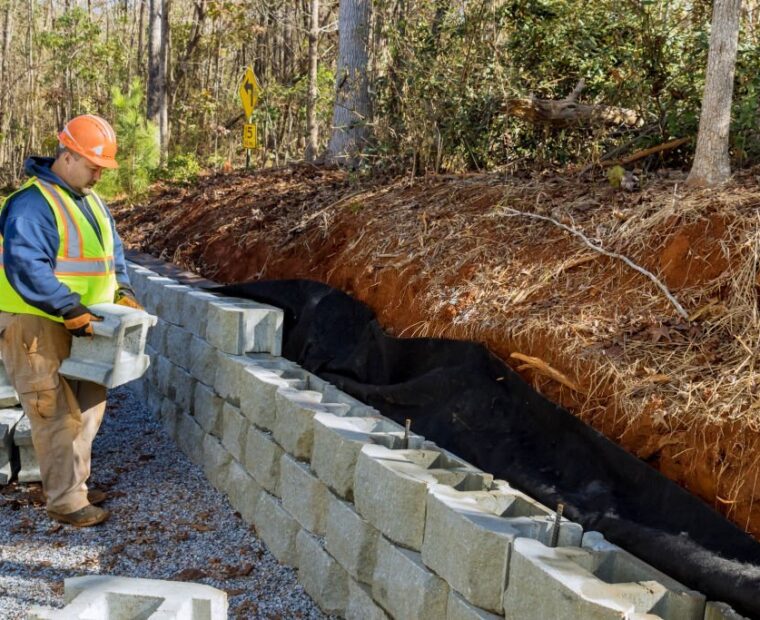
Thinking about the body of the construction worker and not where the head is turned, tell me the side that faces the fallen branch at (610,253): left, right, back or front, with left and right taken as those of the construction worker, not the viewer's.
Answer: front

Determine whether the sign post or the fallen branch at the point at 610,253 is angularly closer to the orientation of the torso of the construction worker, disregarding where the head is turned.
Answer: the fallen branch

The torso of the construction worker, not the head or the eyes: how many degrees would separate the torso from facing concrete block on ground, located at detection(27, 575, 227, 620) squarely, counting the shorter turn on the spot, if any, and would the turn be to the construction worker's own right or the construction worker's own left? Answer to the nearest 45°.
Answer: approximately 45° to the construction worker's own right

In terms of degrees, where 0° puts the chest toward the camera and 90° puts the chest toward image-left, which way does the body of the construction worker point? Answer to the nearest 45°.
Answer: approximately 315°

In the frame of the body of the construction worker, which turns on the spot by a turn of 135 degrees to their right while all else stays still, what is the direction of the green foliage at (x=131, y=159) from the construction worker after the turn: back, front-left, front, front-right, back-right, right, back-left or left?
right
